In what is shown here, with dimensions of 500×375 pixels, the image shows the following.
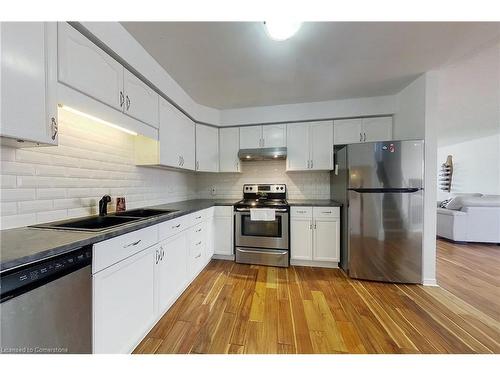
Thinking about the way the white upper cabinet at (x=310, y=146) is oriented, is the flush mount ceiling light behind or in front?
in front

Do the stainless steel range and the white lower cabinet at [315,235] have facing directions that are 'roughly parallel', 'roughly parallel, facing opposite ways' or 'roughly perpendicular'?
roughly parallel

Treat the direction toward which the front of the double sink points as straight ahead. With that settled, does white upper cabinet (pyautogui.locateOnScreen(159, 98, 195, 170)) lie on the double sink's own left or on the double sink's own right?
on the double sink's own left

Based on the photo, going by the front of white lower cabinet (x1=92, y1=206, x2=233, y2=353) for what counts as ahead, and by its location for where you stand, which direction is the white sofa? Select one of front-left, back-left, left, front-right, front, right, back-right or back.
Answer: front-left

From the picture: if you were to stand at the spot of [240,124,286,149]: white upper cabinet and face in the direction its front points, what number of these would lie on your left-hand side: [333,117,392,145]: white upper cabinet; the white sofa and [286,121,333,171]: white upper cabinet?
3

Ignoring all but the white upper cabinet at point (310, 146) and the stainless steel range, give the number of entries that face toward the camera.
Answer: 2

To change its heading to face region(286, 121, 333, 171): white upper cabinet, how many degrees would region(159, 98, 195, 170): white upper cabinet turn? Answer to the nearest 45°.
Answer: approximately 45° to its left

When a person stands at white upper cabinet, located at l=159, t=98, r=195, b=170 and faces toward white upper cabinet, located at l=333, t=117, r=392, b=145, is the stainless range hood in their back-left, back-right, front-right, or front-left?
front-left

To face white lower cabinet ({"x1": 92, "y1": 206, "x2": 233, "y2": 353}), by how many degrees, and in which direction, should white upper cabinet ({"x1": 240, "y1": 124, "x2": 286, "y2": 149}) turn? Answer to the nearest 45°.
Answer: approximately 45° to its right

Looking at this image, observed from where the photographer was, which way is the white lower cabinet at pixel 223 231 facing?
facing the viewer

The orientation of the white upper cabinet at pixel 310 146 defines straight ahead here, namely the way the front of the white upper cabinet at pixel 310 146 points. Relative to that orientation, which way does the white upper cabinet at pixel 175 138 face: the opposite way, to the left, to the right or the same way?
to the left

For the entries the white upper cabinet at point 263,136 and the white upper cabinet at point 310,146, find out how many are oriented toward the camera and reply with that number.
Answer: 2

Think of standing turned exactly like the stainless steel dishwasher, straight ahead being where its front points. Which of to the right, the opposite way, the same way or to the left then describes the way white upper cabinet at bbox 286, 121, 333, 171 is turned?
to the right

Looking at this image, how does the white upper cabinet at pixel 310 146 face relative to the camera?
toward the camera

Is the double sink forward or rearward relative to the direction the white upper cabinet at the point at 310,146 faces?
forward

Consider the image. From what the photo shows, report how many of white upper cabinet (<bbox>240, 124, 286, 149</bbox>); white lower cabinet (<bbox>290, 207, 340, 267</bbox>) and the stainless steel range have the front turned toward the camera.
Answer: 3

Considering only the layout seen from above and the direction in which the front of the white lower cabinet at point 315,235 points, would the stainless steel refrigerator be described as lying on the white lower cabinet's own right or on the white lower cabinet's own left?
on the white lower cabinet's own left

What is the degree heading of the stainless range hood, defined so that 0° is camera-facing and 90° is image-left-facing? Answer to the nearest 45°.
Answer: approximately 0°

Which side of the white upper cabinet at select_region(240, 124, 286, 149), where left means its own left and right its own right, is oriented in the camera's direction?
front

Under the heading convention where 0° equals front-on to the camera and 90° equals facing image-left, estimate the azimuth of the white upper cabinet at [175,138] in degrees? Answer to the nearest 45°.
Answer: approximately 315°
